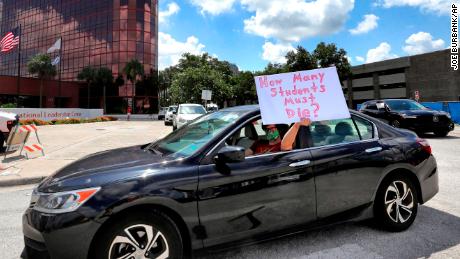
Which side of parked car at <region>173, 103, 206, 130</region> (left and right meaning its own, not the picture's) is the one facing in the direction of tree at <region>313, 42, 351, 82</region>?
back

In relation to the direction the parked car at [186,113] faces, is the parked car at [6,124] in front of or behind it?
in front

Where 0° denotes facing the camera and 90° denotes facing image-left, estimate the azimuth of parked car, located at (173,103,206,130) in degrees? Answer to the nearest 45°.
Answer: approximately 45°

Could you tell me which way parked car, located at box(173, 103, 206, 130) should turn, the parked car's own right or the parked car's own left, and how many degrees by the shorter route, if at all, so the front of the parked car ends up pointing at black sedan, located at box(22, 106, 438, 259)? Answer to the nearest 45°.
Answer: approximately 45° to the parked car's own left

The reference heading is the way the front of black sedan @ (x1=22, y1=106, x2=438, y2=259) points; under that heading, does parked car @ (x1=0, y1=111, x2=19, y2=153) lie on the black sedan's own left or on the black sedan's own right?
on the black sedan's own right

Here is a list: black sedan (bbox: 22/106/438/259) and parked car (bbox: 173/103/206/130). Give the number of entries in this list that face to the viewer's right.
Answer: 0

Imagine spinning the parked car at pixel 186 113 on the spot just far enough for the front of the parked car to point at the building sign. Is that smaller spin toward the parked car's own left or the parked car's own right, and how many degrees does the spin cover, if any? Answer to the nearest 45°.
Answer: approximately 90° to the parked car's own right

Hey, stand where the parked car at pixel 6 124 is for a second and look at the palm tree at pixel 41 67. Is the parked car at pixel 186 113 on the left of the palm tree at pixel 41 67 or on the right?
right

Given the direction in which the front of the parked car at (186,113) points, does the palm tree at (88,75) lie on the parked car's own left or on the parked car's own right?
on the parked car's own right
